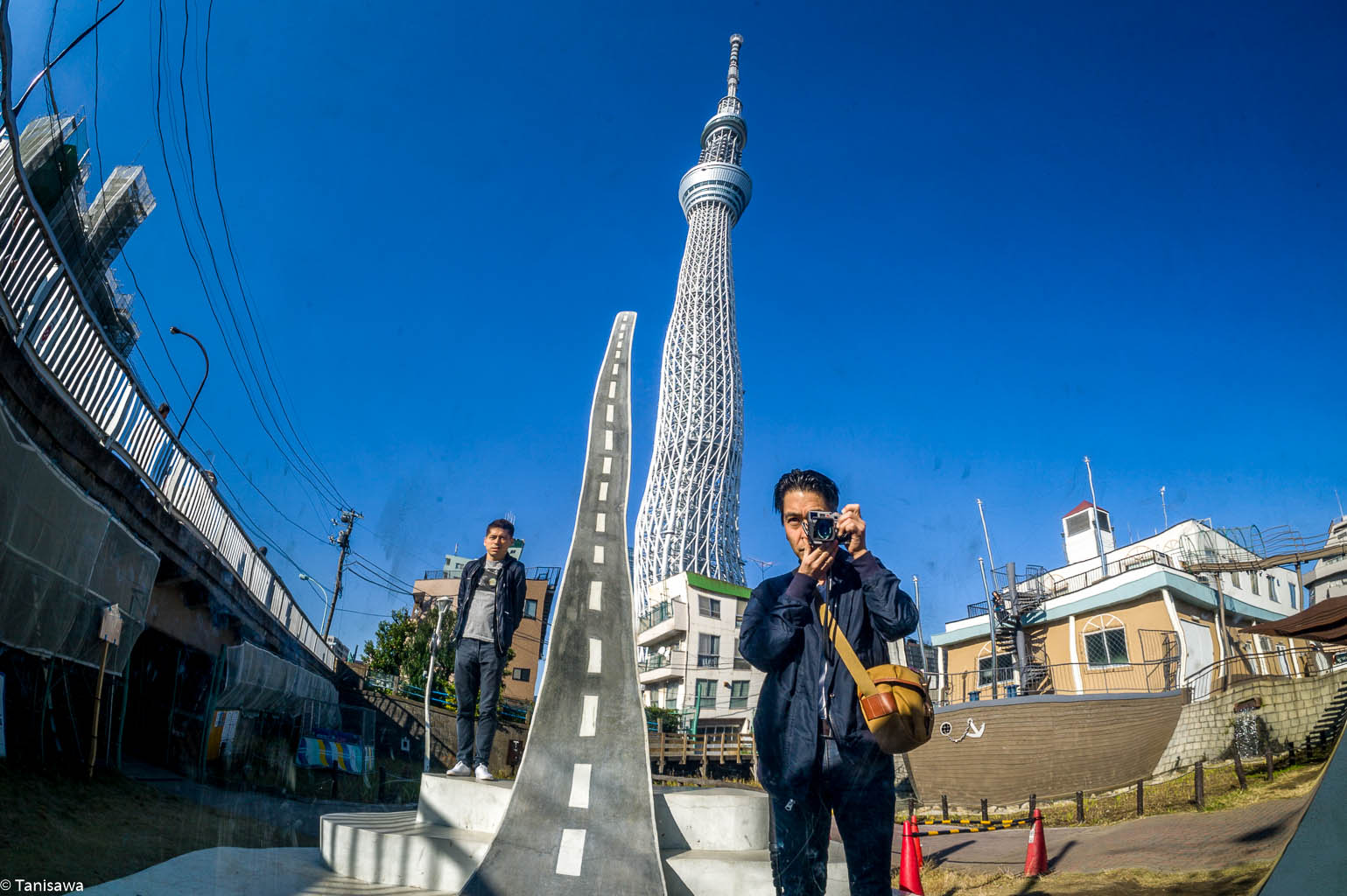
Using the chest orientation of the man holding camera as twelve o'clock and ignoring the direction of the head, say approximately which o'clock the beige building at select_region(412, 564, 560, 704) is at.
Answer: The beige building is roughly at 5 o'clock from the man holding camera.

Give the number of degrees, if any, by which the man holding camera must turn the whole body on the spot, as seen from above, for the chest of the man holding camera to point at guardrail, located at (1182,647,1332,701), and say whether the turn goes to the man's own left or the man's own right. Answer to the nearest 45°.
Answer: approximately 135° to the man's own left

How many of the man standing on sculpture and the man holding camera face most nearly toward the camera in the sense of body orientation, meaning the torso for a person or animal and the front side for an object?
2

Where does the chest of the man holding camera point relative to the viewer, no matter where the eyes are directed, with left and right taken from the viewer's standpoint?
facing the viewer

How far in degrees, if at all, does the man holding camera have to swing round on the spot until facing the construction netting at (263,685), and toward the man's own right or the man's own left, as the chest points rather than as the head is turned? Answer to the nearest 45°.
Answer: approximately 135° to the man's own right

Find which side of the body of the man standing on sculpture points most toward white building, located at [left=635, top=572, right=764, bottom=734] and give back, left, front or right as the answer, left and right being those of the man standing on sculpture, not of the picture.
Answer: back

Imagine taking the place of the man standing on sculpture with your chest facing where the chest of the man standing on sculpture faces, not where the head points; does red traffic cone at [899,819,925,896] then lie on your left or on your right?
on your left

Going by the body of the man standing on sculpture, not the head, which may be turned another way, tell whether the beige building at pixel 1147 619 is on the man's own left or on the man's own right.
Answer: on the man's own left

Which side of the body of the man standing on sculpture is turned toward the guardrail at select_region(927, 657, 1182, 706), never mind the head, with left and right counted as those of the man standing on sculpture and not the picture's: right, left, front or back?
left

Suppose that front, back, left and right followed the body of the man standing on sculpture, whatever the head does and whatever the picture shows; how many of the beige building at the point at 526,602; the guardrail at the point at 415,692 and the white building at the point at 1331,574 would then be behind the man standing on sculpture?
2
